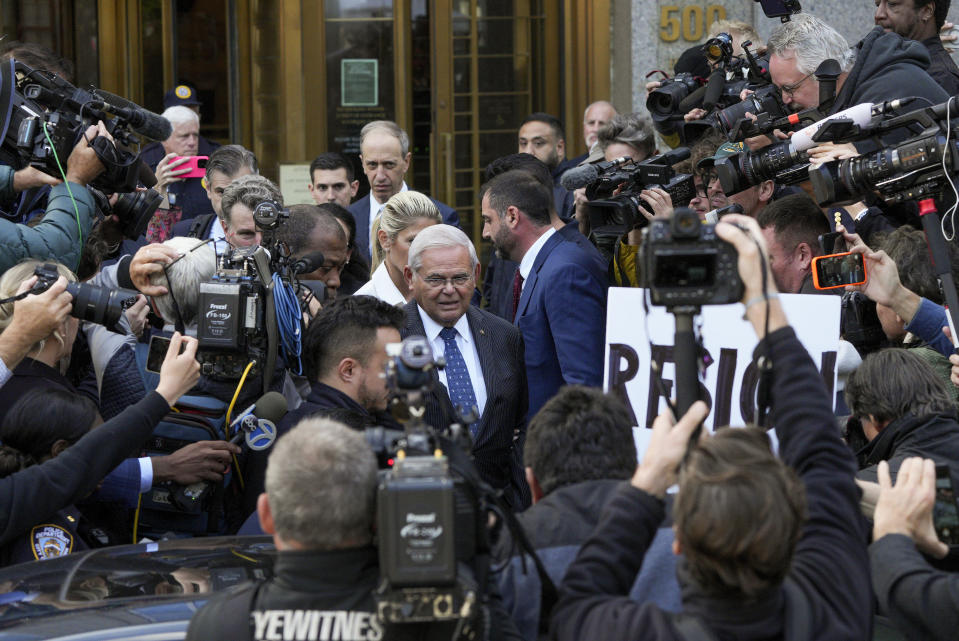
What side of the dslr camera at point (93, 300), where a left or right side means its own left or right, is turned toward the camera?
right

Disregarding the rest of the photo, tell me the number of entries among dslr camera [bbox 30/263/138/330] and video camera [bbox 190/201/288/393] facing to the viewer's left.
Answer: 0

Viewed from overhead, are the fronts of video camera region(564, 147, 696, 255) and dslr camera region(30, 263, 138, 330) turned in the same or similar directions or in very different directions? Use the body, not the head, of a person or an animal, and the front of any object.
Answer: very different directions

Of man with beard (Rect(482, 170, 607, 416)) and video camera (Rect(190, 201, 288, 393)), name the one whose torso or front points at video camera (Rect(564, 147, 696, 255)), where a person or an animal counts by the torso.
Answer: video camera (Rect(190, 201, 288, 393))

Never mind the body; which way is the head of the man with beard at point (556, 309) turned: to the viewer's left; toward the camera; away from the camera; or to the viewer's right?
to the viewer's left

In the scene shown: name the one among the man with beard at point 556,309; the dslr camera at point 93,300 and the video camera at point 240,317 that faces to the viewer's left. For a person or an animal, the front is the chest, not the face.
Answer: the man with beard

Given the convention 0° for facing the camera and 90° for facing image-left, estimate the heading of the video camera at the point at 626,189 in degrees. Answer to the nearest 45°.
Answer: approximately 45°

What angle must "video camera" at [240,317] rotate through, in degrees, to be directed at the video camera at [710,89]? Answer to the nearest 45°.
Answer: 0° — it already faces it

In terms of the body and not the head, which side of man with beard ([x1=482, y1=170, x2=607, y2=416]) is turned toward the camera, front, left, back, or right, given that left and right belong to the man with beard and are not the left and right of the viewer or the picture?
left

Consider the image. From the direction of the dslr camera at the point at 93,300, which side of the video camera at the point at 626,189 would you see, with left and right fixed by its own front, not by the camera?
front

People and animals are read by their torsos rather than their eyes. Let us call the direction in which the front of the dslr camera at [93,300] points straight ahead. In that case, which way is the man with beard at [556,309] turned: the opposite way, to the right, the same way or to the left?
the opposite way

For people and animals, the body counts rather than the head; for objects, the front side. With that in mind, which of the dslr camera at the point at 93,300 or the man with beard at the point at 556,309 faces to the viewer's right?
the dslr camera

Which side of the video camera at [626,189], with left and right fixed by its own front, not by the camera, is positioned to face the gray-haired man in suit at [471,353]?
front

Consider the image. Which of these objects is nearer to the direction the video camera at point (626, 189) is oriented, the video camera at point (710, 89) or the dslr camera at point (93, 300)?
the dslr camera

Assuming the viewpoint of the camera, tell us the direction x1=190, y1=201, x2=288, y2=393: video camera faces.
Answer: facing away from the viewer and to the right of the viewer

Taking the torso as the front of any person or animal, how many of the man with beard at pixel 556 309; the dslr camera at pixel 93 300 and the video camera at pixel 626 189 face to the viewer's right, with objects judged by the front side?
1
